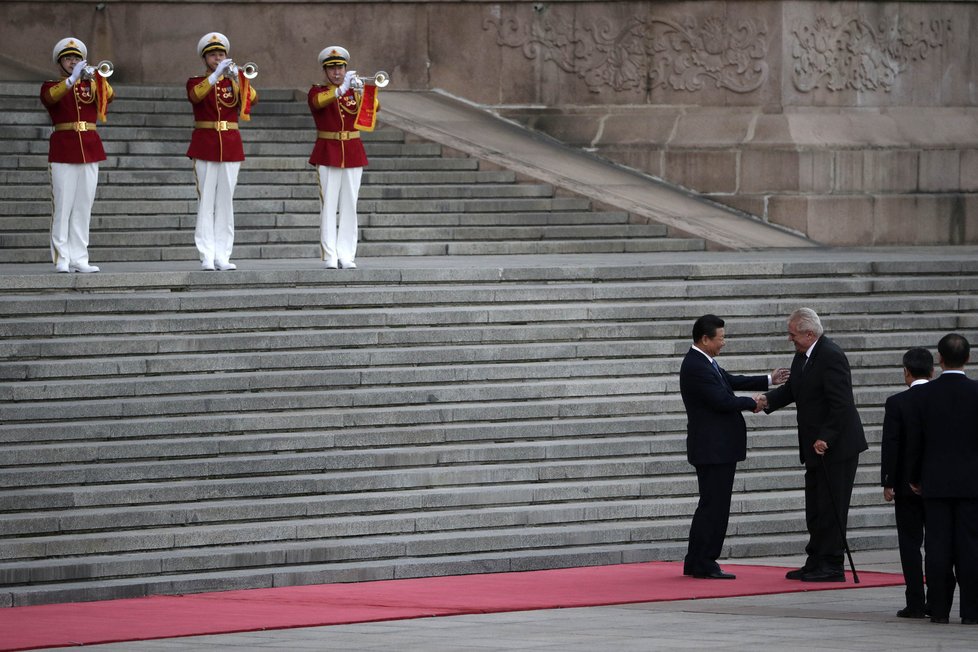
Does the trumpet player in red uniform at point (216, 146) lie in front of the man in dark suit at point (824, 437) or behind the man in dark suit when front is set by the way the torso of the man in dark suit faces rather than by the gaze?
in front

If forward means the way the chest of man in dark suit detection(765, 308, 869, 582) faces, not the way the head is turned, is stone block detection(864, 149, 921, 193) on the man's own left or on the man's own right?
on the man's own right

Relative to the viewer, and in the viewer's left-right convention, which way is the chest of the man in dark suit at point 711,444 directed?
facing to the right of the viewer

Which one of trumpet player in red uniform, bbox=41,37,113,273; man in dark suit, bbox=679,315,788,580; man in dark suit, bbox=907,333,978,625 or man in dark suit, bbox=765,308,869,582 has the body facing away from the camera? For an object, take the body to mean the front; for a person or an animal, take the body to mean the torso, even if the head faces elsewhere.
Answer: man in dark suit, bbox=907,333,978,625

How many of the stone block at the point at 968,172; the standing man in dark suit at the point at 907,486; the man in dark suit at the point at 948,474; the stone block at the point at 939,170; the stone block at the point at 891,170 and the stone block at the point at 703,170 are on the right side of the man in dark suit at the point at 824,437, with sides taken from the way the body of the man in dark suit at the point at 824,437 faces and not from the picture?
4

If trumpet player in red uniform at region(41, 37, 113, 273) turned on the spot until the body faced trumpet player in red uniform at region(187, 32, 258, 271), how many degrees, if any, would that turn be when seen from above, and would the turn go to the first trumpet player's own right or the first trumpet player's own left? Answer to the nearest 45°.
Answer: approximately 45° to the first trumpet player's own left

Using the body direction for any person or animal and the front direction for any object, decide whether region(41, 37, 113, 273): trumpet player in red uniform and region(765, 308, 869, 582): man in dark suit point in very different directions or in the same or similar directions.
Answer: very different directions

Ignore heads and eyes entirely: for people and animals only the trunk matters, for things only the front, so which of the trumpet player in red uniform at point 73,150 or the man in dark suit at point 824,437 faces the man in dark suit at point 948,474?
the trumpet player in red uniform

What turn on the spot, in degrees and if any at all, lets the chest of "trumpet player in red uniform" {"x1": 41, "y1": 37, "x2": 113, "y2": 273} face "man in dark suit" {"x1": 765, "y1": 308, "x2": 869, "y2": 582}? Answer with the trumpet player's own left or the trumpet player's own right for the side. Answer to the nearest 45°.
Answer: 0° — they already face them

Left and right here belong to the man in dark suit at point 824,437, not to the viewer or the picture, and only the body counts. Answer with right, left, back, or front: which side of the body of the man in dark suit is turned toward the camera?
left

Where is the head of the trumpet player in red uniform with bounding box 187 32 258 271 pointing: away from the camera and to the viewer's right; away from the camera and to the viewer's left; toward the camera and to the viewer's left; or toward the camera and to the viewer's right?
toward the camera and to the viewer's right

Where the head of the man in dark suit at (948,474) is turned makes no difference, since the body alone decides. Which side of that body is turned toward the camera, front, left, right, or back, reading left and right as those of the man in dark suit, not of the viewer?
back

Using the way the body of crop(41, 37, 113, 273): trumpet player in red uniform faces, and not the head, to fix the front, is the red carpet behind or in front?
in front

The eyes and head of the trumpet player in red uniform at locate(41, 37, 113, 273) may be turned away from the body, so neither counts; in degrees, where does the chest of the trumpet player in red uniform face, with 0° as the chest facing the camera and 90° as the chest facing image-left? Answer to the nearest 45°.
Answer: approximately 315°

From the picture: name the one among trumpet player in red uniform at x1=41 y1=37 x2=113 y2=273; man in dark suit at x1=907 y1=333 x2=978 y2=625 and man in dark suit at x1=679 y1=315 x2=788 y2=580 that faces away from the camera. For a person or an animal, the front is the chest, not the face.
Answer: man in dark suit at x1=907 y1=333 x2=978 y2=625

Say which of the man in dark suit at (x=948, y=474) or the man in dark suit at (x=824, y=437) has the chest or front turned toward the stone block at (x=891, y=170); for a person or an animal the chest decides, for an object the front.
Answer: the man in dark suit at (x=948, y=474)

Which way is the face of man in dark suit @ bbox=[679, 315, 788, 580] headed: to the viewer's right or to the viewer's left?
to the viewer's right
